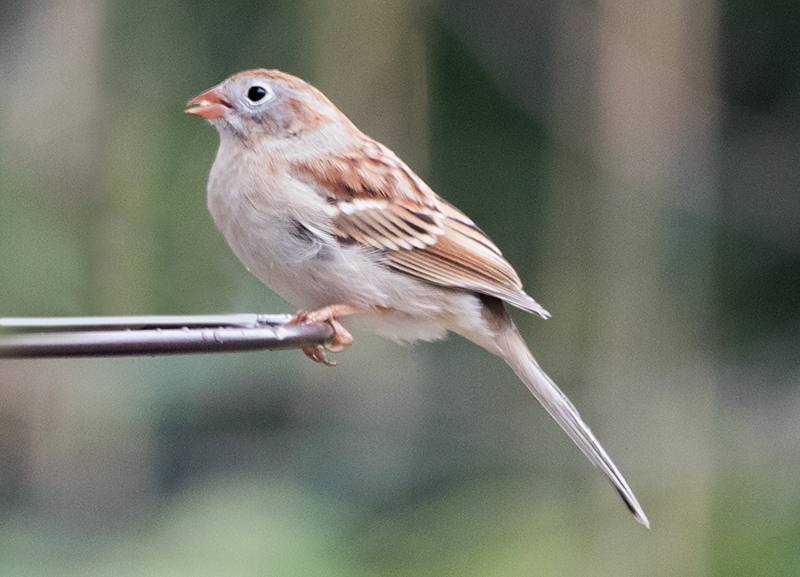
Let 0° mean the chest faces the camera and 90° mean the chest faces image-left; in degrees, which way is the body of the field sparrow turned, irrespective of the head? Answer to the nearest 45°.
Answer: approximately 90°
